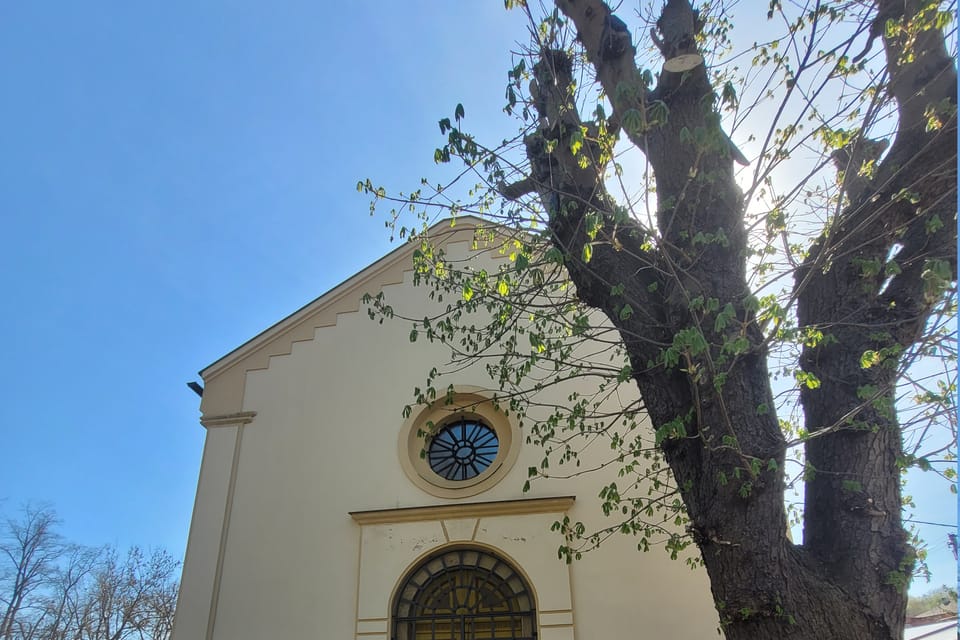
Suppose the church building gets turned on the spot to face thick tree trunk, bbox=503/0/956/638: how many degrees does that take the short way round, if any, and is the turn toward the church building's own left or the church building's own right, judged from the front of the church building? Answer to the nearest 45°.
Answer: approximately 45° to the church building's own left

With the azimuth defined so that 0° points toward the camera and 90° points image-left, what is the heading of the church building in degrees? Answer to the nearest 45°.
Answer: approximately 0°
